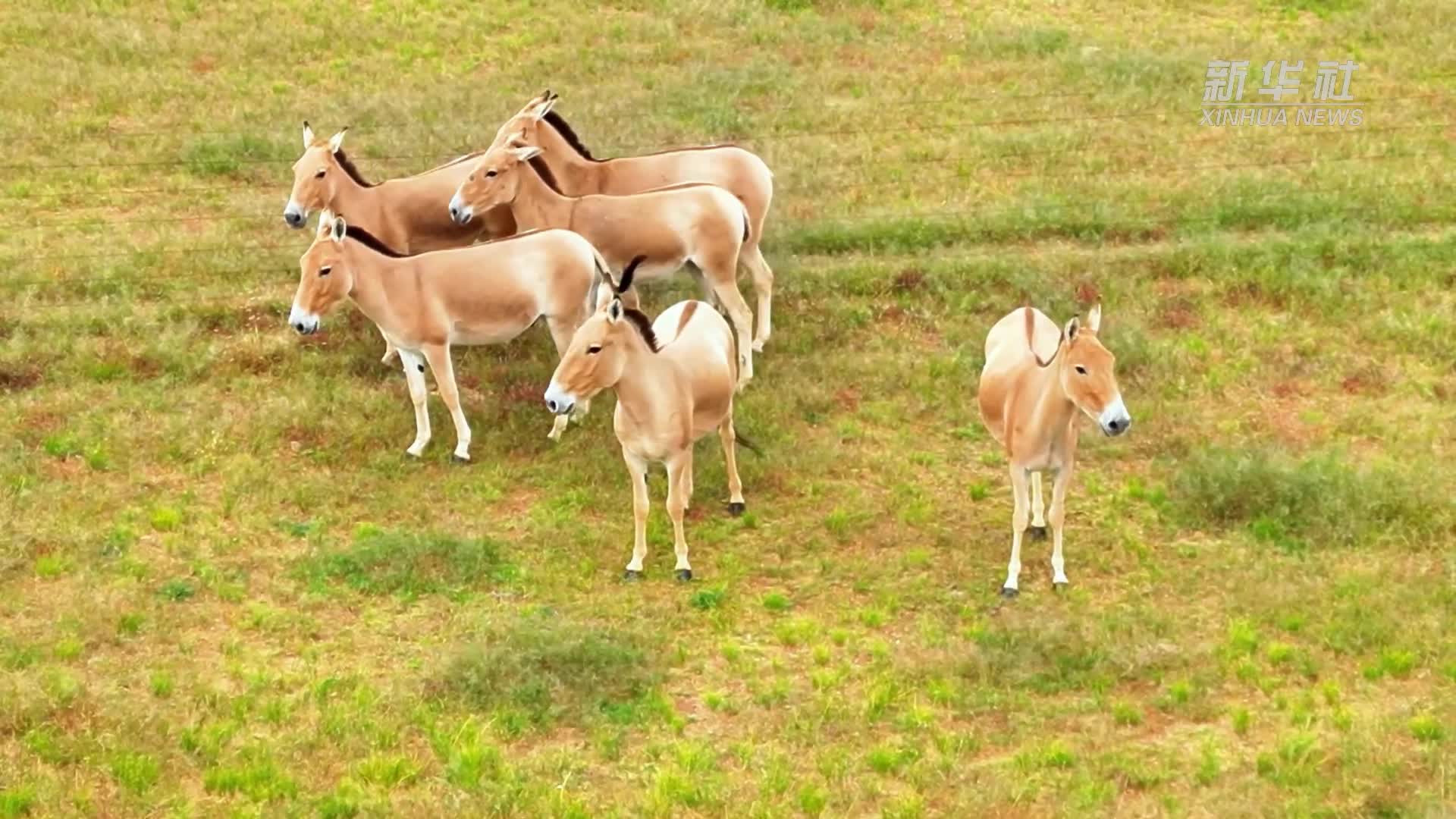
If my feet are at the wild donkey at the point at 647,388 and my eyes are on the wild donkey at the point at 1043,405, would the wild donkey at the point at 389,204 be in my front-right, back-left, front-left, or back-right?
back-left

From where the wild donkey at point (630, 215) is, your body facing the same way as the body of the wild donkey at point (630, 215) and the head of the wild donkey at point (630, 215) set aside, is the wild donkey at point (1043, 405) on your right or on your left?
on your left

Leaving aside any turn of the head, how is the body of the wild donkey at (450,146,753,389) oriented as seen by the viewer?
to the viewer's left

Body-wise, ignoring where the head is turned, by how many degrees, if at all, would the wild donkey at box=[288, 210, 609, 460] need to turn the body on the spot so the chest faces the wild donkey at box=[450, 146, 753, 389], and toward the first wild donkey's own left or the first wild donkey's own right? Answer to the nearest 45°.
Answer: approximately 135° to the first wild donkey's own right

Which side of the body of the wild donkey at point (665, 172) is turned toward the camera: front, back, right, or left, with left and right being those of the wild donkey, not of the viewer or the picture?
left

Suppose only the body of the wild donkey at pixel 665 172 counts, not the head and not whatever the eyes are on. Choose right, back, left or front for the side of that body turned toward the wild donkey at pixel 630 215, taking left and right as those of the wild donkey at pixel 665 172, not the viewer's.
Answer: left

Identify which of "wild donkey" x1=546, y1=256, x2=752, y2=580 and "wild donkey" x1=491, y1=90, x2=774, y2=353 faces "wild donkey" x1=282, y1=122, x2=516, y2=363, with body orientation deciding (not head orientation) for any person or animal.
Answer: "wild donkey" x1=491, y1=90, x2=774, y2=353

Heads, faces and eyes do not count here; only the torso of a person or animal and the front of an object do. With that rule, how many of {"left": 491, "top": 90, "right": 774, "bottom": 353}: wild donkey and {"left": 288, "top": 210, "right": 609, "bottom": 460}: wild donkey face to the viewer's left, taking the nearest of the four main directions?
2

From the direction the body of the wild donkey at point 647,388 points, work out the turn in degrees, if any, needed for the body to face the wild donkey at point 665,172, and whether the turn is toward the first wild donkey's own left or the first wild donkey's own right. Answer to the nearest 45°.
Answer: approximately 135° to the first wild donkey's own right

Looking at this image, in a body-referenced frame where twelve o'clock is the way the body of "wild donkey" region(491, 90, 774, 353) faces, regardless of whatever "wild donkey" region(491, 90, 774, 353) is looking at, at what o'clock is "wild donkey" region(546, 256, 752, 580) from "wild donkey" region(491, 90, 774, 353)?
"wild donkey" region(546, 256, 752, 580) is roughly at 9 o'clock from "wild donkey" region(491, 90, 774, 353).

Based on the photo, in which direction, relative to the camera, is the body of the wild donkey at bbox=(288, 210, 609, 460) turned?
to the viewer's left
